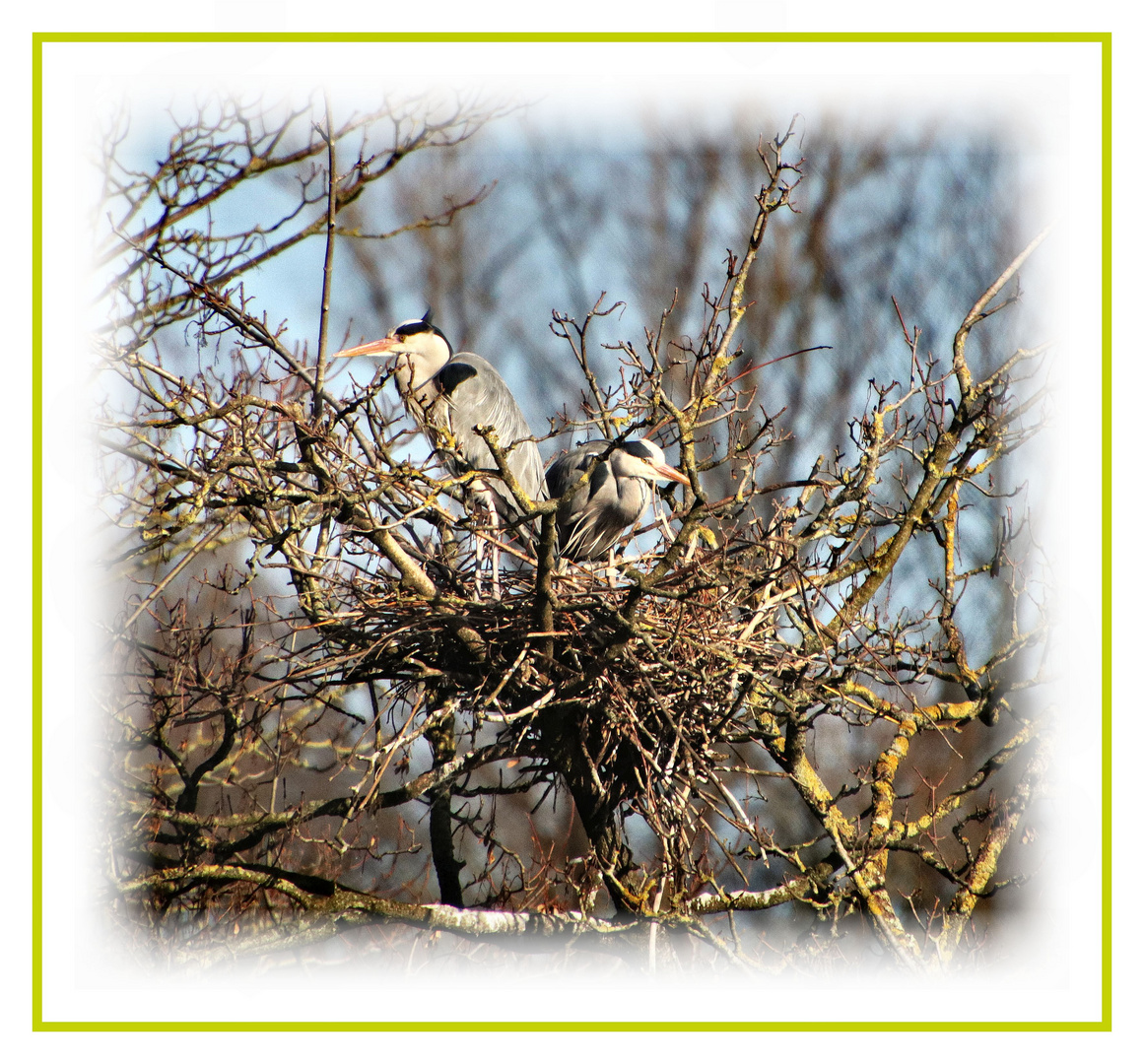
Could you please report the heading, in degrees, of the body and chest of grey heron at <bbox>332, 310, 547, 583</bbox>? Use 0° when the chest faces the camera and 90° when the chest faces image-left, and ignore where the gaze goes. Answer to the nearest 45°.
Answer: approximately 90°

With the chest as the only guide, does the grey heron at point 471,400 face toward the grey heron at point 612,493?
no
